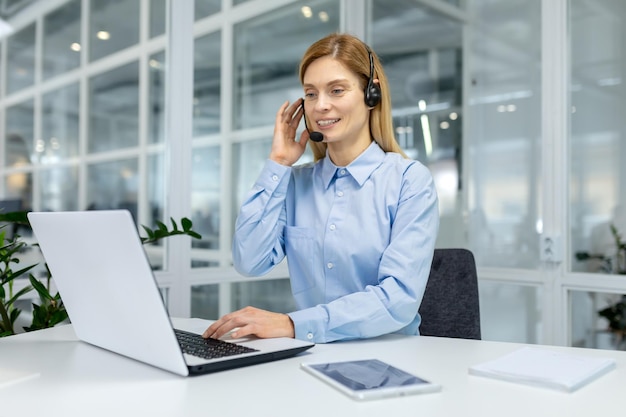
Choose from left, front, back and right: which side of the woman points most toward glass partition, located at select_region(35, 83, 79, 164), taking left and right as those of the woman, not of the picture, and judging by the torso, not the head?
right

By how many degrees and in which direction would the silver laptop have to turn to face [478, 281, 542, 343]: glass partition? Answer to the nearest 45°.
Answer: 0° — it already faces it

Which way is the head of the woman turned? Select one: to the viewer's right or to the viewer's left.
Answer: to the viewer's left

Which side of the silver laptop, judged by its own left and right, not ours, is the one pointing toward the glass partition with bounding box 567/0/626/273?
front

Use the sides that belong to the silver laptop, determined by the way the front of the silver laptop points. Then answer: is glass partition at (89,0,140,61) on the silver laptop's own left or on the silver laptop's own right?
on the silver laptop's own left

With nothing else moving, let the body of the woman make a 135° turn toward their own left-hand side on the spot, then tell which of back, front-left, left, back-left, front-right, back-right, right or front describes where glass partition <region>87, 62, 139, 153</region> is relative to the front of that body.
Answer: back-left

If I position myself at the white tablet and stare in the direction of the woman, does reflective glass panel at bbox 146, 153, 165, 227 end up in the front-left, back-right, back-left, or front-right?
front-left

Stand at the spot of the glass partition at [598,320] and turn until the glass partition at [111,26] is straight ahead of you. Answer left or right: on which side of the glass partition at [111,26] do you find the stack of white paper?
left

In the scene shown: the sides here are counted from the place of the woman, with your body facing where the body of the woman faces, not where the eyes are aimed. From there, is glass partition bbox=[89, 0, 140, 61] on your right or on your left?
on your right

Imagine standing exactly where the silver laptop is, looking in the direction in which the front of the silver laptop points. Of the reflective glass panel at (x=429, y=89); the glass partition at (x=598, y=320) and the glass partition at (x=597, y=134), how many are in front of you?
3

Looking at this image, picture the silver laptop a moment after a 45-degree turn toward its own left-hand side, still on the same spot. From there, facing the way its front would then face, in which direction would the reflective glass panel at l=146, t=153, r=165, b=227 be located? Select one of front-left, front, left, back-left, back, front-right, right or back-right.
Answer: front

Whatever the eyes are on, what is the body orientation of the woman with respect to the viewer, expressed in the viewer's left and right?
facing the viewer and to the left of the viewer

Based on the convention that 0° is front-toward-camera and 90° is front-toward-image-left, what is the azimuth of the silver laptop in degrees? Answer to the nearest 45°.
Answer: approximately 225°

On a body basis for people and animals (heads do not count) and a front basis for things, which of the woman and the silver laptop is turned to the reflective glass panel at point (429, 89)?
the silver laptop

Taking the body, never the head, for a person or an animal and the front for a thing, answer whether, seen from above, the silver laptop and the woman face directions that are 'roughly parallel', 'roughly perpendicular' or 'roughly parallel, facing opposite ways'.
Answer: roughly parallel, facing opposite ways

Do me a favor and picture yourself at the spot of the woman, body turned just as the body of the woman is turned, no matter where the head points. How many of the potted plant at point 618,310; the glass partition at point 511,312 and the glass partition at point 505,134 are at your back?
3

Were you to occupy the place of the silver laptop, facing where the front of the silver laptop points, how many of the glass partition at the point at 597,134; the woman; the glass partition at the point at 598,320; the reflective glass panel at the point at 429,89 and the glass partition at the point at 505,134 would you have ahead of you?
5

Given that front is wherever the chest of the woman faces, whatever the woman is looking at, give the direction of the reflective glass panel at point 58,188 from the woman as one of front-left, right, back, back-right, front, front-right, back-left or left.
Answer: right
